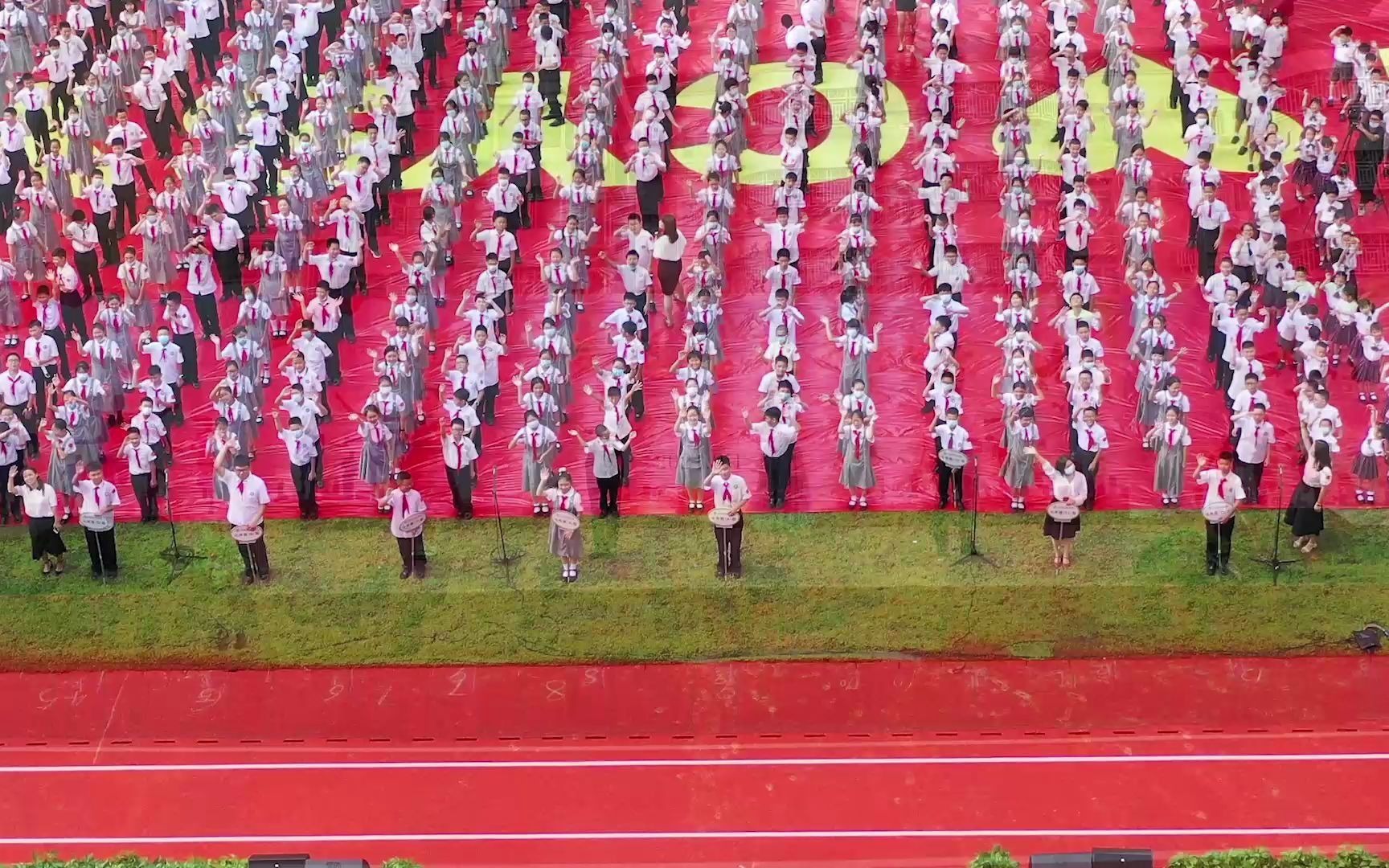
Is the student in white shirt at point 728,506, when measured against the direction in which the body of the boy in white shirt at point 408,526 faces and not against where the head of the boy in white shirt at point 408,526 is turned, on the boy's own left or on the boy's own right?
on the boy's own left

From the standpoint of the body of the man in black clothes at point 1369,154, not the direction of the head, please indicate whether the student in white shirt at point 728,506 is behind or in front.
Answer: in front

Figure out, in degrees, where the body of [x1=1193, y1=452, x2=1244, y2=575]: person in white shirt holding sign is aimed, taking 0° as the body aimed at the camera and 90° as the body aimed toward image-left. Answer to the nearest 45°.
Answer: approximately 0°

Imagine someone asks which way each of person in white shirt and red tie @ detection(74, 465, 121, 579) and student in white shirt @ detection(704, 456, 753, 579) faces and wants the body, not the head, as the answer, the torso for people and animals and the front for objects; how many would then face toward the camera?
2

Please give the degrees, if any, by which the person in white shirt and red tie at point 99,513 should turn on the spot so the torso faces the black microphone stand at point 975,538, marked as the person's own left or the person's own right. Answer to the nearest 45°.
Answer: approximately 90° to the person's own left

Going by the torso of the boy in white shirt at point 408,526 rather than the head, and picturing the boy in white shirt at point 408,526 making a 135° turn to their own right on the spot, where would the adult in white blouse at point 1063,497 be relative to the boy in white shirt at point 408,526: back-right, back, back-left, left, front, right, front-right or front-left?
back-right

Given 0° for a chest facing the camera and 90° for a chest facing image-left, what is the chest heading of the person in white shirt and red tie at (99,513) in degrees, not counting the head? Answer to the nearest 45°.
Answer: approximately 0°

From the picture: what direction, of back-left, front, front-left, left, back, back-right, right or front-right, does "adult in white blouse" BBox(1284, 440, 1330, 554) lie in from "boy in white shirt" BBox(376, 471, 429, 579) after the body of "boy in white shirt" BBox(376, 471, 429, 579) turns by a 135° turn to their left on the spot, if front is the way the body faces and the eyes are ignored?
front-right

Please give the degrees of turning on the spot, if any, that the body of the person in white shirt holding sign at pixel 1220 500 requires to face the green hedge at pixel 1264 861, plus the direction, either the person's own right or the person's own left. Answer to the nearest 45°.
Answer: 0° — they already face it

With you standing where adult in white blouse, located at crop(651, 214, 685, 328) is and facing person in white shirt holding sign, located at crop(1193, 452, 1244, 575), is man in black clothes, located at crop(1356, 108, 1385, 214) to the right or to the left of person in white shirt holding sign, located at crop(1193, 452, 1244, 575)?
left

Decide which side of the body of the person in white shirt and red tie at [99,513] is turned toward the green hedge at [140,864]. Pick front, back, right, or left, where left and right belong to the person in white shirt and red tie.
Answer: front
